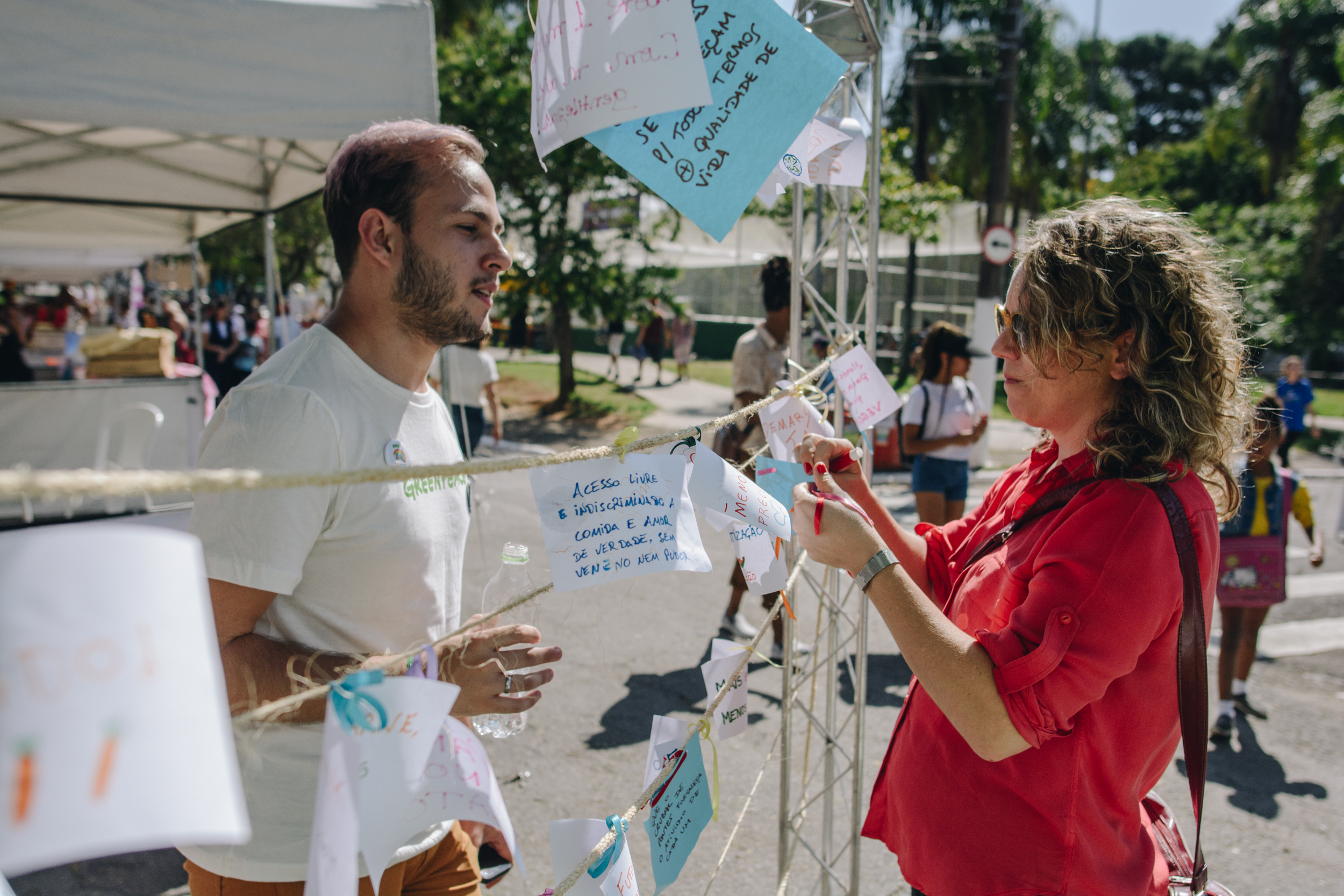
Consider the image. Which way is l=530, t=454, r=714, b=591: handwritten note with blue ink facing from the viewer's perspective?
toward the camera

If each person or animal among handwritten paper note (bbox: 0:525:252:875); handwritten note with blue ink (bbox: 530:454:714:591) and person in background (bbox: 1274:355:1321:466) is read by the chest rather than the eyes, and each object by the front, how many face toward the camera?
3

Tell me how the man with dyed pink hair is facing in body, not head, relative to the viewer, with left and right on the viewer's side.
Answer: facing to the right of the viewer

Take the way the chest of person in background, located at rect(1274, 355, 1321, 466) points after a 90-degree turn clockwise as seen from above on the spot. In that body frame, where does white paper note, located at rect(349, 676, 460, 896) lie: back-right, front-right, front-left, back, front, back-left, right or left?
left

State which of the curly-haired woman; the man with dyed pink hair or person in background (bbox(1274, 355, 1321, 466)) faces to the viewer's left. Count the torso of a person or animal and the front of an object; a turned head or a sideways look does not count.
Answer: the curly-haired woman

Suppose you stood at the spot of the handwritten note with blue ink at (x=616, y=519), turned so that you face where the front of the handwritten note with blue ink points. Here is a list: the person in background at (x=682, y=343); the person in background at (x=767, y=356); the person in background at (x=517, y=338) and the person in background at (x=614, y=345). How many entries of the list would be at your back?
4

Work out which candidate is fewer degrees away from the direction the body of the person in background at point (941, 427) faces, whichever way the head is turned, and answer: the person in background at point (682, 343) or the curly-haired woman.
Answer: the curly-haired woman

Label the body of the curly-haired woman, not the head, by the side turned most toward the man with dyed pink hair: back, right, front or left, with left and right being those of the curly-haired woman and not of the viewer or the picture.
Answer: front

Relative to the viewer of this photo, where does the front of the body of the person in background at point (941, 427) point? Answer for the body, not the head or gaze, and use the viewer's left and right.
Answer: facing the viewer and to the right of the viewer

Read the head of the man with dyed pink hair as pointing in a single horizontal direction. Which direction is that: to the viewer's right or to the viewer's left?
to the viewer's right

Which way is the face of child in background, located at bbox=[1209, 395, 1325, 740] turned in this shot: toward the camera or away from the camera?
toward the camera

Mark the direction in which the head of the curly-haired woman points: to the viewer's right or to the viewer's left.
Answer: to the viewer's left
